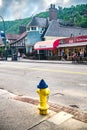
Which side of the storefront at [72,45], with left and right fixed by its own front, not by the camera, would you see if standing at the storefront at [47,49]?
right

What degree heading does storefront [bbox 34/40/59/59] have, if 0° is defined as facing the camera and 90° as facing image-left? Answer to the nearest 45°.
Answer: approximately 45°

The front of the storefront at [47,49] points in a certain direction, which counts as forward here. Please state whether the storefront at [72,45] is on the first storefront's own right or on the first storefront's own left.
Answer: on the first storefront's own left

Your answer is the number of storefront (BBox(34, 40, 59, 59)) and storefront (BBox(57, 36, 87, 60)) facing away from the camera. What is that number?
0

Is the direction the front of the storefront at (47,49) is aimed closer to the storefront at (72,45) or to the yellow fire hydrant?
the yellow fire hydrant

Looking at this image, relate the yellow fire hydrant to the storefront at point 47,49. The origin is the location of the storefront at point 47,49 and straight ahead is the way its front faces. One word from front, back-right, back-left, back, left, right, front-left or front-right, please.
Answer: front-left

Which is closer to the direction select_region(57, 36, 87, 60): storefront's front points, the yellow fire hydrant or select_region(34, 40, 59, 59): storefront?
the yellow fire hydrant

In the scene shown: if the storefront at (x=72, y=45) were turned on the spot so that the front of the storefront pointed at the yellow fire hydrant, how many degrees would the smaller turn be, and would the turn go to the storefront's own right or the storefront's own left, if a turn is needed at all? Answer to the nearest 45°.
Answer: approximately 45° to the storefront's own left

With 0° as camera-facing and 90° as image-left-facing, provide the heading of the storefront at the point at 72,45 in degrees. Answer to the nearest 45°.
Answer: approximately 45°
